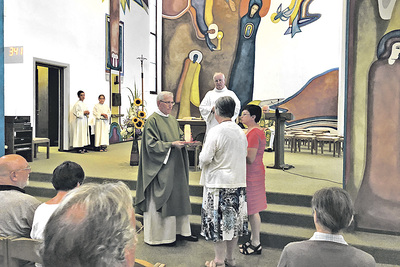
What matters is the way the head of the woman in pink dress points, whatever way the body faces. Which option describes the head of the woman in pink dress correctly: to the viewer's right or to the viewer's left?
to the viewer's left

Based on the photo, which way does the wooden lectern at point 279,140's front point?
toward the camera

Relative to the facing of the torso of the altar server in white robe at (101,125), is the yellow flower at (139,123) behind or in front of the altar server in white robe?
in front

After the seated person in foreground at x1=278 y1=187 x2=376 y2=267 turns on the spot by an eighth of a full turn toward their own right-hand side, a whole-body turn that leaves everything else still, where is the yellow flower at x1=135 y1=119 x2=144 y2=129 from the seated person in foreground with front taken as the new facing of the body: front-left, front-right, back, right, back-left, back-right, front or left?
left

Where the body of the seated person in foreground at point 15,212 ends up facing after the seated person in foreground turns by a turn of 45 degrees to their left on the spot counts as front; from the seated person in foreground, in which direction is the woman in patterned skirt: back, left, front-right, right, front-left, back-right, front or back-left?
right

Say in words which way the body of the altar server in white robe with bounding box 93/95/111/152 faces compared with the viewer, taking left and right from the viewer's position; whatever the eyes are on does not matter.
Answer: facing the viewer

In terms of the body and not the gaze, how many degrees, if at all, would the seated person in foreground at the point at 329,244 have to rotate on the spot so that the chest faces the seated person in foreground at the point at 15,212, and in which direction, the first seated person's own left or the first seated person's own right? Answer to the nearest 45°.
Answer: approximately 90° to the first seated person's own left

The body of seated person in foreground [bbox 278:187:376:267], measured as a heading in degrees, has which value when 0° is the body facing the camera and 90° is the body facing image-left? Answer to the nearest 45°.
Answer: approximately 180°

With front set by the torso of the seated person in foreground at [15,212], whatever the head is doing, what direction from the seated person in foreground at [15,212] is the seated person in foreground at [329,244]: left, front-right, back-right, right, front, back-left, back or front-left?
right

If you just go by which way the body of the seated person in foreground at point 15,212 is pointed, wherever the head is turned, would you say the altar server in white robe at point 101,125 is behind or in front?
in front

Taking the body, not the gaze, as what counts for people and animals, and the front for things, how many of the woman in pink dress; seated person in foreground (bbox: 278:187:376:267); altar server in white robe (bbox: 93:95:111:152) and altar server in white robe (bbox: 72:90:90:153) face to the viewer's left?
1
